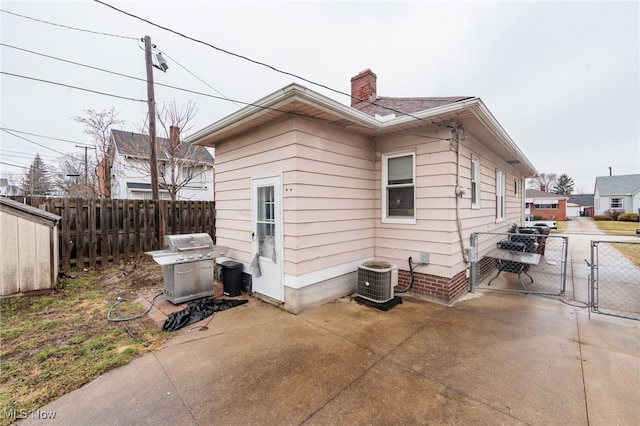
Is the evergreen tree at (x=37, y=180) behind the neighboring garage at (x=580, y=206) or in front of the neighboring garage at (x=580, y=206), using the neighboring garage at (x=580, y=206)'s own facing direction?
in front

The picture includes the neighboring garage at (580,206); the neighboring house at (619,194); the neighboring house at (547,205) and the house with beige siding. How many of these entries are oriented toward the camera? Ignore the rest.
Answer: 3

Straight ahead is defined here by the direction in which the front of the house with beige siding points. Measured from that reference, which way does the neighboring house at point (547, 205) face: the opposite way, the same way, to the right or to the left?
the opposite way

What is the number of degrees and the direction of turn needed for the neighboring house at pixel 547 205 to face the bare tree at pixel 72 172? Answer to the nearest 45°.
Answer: approximately 45° to its right

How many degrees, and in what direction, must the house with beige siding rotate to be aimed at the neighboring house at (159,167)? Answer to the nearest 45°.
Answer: approximately 90° to its left

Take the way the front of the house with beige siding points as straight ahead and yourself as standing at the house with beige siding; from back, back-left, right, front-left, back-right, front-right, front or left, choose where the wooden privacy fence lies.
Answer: back-left

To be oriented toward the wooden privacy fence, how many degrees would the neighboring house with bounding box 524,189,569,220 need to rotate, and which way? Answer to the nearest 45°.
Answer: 0° — it already faces it

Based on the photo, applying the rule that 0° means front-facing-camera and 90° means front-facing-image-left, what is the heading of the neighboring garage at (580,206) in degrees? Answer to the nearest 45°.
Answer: approximately 0°

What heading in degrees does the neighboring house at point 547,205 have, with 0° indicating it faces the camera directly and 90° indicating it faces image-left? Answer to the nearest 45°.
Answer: approximately 0°

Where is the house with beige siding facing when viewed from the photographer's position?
facing away from the viewer and to the right of the viewer

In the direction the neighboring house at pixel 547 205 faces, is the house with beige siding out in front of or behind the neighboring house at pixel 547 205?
in front

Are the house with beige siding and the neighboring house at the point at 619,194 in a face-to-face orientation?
yes

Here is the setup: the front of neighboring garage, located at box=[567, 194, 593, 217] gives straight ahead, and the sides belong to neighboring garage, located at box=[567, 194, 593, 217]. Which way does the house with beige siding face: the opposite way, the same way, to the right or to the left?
the opposite way

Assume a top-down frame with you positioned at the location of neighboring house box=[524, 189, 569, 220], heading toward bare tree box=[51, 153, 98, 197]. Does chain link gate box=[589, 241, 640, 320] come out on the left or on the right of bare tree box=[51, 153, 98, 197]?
left

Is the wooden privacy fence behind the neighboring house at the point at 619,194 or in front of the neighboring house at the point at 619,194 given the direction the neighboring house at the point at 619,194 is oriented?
in front
